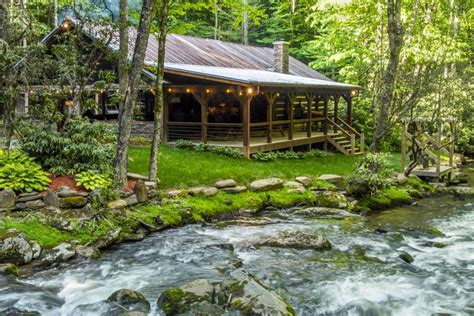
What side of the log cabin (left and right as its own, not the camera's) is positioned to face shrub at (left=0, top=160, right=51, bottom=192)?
right

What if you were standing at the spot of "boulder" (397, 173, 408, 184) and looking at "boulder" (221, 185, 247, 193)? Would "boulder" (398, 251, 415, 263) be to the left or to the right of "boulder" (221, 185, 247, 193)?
left

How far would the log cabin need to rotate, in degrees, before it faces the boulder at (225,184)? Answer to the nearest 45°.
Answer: approximately 45° to its right

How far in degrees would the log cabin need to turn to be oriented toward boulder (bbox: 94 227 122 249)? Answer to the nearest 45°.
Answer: approximately 45° to its right

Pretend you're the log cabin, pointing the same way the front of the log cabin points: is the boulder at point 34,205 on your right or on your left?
on your right

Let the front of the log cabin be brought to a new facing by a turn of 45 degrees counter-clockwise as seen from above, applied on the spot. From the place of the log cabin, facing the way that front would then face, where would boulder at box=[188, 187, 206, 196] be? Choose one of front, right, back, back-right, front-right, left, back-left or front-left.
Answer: right

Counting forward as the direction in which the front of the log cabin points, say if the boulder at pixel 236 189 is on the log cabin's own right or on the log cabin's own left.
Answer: on the log cabin's own right

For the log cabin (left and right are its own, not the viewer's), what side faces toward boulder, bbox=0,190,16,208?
front

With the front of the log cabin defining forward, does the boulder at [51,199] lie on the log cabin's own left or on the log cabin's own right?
on the log cabin's own right
